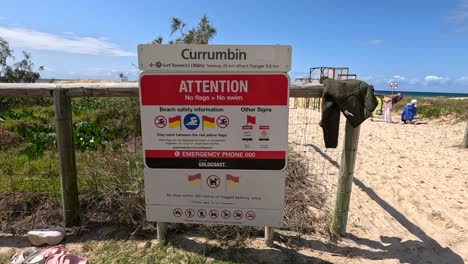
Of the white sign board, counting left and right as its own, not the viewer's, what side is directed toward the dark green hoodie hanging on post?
left

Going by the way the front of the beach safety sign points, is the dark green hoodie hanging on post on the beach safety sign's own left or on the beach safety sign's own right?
on the beach safety sign's own left

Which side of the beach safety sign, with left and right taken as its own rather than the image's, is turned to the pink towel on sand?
right

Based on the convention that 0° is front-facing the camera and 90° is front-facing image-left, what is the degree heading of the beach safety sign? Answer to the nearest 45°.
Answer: approximately 0°
